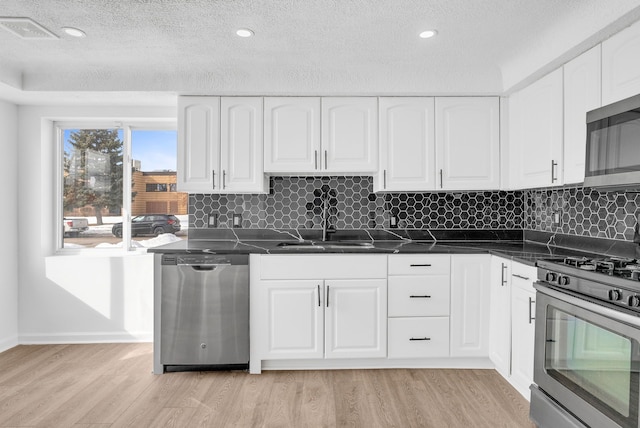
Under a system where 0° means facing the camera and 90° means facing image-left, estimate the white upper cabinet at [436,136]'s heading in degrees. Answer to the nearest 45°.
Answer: approximately 0°

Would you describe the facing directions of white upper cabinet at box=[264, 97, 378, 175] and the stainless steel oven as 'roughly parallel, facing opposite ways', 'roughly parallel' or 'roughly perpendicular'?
roughly perpendicular

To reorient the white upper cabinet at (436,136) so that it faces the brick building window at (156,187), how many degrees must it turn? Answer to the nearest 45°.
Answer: approximately 90° to its right

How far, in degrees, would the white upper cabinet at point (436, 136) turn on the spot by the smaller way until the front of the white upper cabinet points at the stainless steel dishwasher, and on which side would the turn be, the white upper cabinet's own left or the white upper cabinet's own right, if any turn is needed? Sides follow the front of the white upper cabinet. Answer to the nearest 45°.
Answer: approximately 45° to the white upper cabinet's own right

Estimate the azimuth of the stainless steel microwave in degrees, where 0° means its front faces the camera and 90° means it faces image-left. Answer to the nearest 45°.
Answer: approximately 45°

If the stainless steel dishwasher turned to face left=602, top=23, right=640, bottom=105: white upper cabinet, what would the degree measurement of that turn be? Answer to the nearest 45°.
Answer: approximately 45° to its left

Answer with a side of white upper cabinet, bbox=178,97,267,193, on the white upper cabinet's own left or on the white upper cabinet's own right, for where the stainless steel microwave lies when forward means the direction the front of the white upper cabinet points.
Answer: on the white upper cabinet's own left

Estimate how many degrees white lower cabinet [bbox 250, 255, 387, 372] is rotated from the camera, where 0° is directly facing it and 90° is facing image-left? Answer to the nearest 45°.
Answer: approximately 0°

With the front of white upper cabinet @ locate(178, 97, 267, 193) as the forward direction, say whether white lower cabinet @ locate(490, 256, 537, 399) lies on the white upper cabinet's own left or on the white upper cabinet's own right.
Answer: on the white upper cabinet's own left

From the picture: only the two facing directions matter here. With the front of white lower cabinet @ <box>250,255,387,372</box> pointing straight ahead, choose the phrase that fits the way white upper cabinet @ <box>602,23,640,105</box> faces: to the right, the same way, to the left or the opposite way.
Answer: to the right

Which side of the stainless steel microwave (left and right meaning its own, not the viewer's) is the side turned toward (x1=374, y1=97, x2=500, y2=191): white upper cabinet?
right
